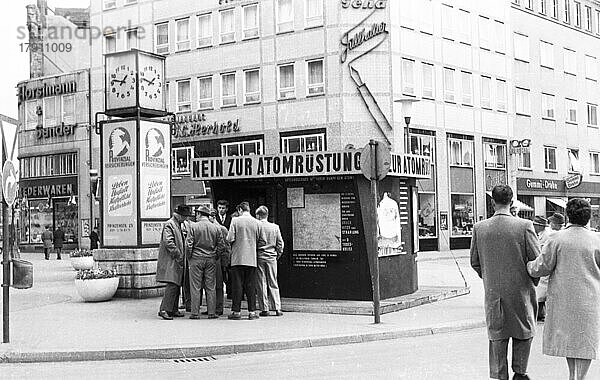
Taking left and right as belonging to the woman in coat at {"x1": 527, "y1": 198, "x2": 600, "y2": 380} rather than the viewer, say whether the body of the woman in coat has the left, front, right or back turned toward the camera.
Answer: back

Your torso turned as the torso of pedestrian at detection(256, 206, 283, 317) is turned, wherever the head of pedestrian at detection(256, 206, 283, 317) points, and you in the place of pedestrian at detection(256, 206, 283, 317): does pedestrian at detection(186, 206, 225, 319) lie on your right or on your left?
on your left

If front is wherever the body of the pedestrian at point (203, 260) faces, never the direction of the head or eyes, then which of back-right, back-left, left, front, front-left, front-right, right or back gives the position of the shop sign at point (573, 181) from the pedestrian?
front-right

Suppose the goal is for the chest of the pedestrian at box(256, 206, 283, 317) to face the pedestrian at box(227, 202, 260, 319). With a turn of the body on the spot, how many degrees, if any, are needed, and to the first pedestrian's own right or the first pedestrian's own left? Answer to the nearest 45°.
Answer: approximately 90° to the first pedestrian's own left

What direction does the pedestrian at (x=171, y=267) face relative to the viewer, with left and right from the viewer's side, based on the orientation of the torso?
facing to the right of the viewer

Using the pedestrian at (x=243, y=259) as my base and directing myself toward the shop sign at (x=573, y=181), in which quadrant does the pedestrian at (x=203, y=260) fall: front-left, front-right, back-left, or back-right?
back-left

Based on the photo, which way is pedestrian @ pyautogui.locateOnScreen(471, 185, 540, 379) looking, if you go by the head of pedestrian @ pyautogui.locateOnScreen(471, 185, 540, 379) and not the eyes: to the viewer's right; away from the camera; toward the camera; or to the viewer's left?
away from the camera

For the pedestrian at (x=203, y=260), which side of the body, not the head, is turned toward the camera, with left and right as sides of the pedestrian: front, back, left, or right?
back

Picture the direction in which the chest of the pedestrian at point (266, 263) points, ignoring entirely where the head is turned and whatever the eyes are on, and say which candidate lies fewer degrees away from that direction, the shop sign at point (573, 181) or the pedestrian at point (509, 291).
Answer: the shop sign

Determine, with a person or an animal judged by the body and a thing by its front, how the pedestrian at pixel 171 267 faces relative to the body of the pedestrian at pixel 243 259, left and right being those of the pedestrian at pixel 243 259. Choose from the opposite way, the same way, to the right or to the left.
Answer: to the right

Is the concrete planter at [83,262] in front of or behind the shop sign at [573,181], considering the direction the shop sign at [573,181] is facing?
in front

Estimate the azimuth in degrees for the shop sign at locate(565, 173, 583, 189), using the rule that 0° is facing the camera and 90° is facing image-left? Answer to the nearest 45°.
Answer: approximately 45°

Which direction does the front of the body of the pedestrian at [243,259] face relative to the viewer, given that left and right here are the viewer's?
facing away from the viewer

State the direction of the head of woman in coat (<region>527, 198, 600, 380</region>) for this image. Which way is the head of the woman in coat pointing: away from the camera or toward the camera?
away from the camera

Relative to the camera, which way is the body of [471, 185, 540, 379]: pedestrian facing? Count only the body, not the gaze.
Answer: away from the camera
